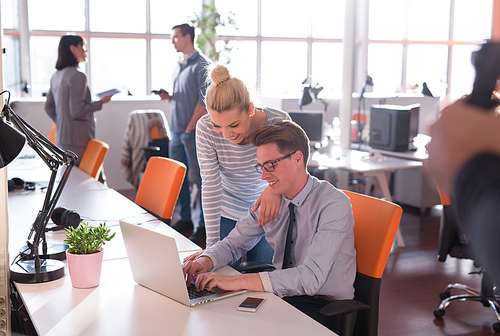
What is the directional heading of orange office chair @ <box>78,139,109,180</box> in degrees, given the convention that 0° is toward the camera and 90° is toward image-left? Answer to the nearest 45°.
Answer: approximately 45°

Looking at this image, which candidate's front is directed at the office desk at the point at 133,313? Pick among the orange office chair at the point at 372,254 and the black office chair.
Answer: the orange office chair

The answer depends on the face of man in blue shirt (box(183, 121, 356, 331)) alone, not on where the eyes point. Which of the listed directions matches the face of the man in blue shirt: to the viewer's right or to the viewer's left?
to the viewer's left

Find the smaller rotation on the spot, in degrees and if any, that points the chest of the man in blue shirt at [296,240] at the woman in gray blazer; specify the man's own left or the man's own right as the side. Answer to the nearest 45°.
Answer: approximately 90° to the man's own right

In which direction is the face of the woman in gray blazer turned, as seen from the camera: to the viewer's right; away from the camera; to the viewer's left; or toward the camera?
to the viewer's right

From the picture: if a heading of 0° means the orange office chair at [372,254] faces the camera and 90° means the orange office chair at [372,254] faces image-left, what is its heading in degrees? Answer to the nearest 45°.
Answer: approximately 45°

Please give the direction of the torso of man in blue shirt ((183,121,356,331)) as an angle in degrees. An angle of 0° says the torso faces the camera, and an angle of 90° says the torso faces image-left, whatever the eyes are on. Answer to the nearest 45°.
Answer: approximately 45°
